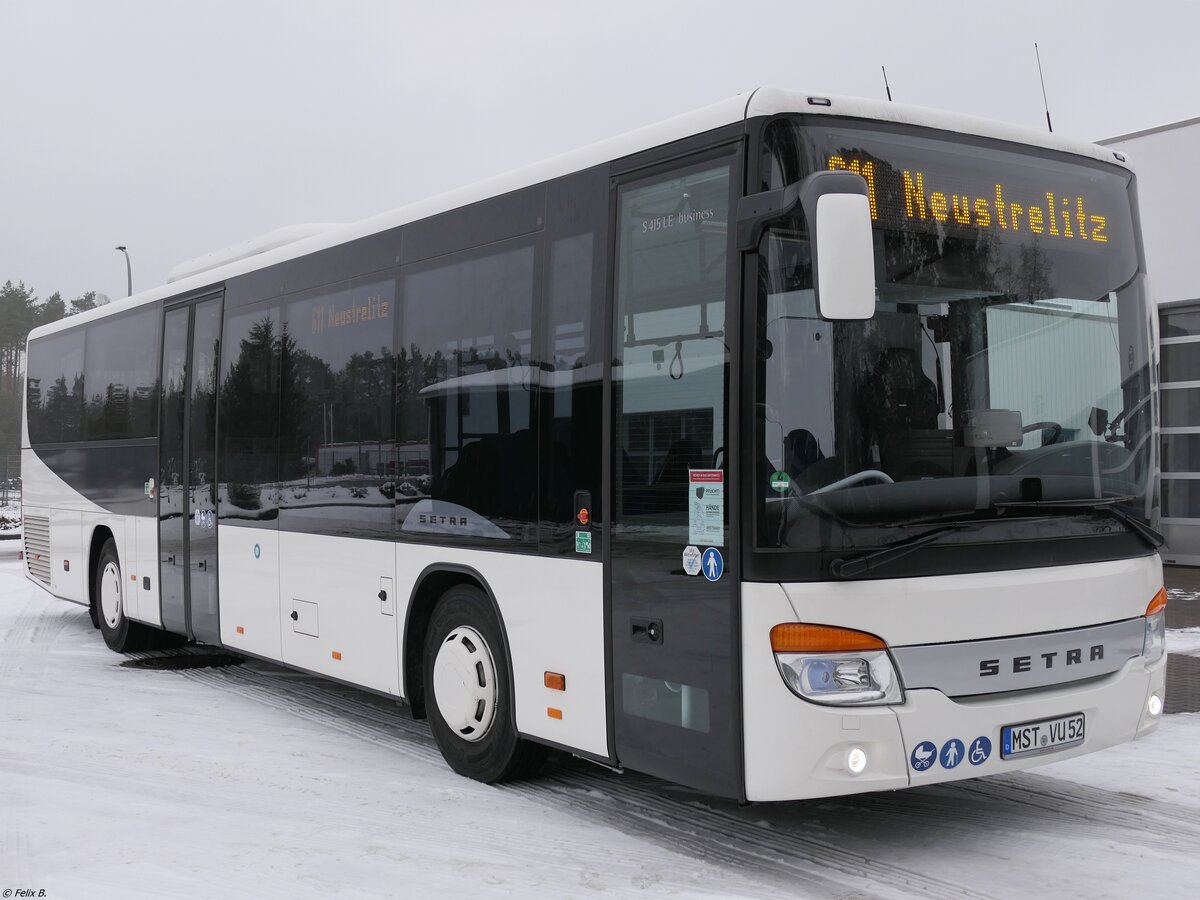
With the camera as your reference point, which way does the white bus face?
facing the viewer and to the right of the viewer
